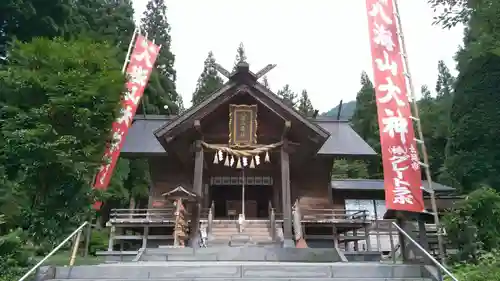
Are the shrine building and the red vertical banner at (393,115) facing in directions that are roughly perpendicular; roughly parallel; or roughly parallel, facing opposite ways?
roughly parallel

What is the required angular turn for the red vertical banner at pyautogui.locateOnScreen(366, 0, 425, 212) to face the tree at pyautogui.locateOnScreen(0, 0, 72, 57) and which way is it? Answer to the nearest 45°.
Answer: approximately 90° to its right

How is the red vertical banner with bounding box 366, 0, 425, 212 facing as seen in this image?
toward the camera

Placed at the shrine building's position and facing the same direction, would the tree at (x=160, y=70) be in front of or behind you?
behind

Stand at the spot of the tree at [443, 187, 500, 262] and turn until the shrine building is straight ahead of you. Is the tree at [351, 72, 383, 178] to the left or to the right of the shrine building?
right

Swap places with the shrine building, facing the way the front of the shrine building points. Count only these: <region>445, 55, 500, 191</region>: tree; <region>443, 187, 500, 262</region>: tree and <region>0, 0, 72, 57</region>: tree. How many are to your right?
1

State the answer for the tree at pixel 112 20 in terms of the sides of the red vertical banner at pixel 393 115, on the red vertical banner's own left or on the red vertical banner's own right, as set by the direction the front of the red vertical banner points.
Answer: on the red vertical banner's own right

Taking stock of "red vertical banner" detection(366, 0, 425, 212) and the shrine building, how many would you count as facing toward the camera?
2

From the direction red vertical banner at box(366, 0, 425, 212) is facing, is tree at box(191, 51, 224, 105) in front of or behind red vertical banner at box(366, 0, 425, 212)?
behind

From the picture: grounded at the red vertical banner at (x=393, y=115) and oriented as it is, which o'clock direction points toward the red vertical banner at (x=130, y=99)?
the red vertical banner at (x=130, y=99) is roughly at 3 o'clock from the red vertical banner at (x=393, y=115).

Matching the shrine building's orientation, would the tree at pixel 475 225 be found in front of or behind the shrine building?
in front

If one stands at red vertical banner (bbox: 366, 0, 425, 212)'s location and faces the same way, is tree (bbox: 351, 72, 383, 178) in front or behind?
behind

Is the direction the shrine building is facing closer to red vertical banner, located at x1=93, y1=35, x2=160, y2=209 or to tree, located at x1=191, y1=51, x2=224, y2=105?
the red vertical banner

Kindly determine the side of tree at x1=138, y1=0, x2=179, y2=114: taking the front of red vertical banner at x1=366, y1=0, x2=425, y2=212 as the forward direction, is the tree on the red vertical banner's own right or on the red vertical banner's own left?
on the red vertical banner's own right

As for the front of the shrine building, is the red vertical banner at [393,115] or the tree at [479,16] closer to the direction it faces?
the red vertical banner
